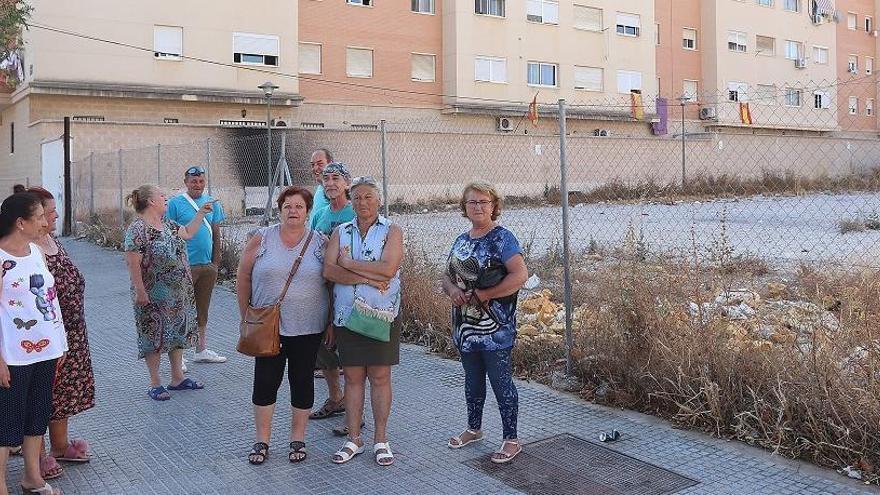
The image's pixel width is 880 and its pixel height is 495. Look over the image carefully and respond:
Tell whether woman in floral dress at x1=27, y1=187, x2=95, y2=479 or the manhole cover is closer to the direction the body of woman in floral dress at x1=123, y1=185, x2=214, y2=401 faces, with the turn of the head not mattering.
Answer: the manhole cover

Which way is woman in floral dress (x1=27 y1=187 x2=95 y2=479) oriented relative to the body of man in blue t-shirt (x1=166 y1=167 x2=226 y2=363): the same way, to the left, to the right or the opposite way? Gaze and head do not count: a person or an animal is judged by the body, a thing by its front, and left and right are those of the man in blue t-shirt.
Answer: to the left

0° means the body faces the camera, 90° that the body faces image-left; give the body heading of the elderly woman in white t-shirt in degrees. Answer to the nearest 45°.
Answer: approximately 315°

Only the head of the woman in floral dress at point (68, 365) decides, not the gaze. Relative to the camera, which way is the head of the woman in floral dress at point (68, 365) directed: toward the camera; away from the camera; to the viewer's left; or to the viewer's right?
to the viewer's right
